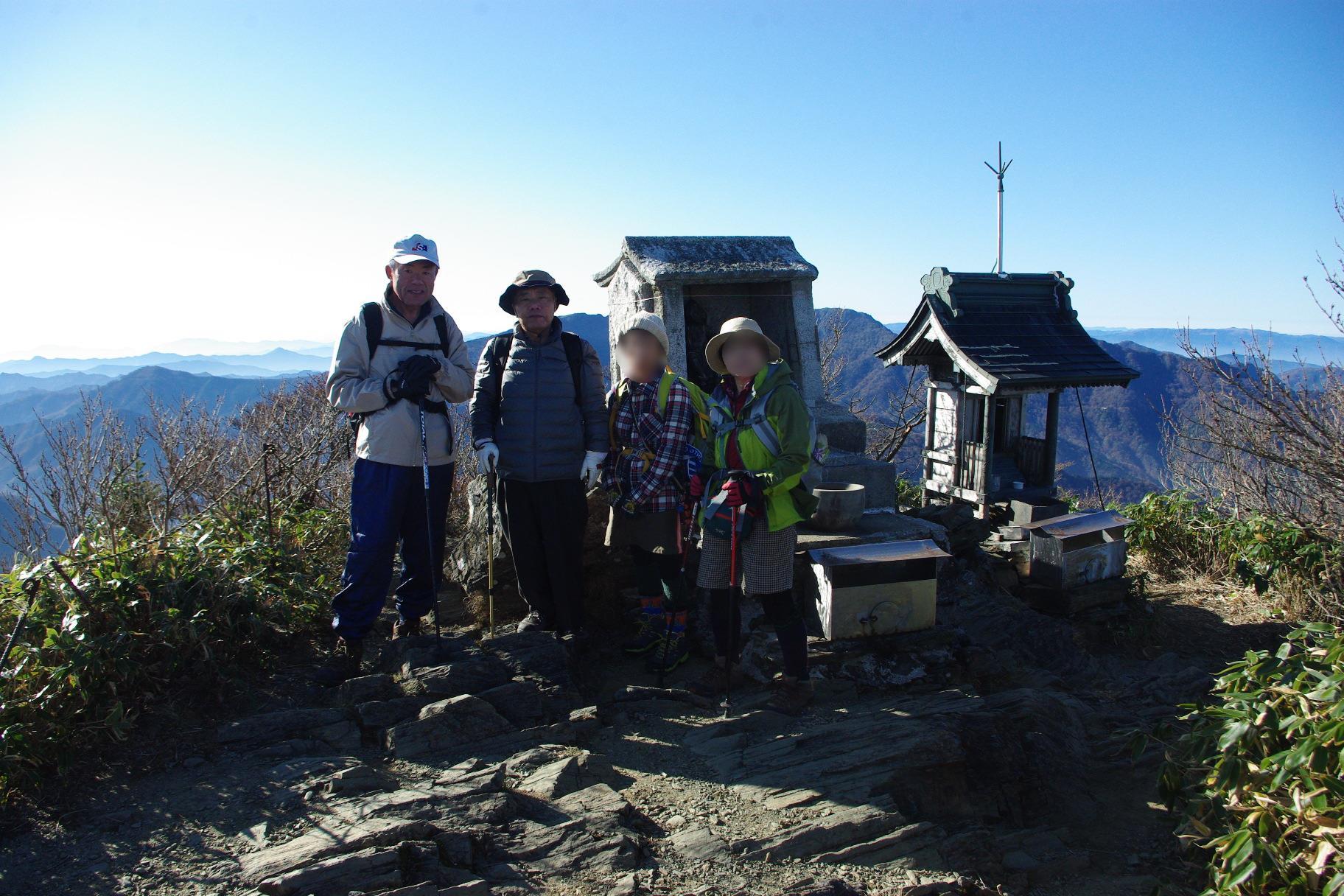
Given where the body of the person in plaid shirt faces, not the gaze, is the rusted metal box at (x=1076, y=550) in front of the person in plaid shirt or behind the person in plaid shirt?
behind

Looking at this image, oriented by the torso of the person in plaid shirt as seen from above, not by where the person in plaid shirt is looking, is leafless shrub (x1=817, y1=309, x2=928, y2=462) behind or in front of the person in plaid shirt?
behind

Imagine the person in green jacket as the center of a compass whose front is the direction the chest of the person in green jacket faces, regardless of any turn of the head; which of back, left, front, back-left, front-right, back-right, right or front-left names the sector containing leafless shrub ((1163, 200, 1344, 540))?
back

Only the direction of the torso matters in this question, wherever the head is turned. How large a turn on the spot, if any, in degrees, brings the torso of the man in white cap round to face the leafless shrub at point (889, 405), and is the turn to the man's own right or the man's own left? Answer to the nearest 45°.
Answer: approximately 135° to the man's own left

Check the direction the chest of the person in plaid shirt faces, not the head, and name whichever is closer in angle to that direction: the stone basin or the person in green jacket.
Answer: the person in green jacket

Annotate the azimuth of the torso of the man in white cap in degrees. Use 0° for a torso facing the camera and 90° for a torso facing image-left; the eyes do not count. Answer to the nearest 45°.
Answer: approximately 0°
